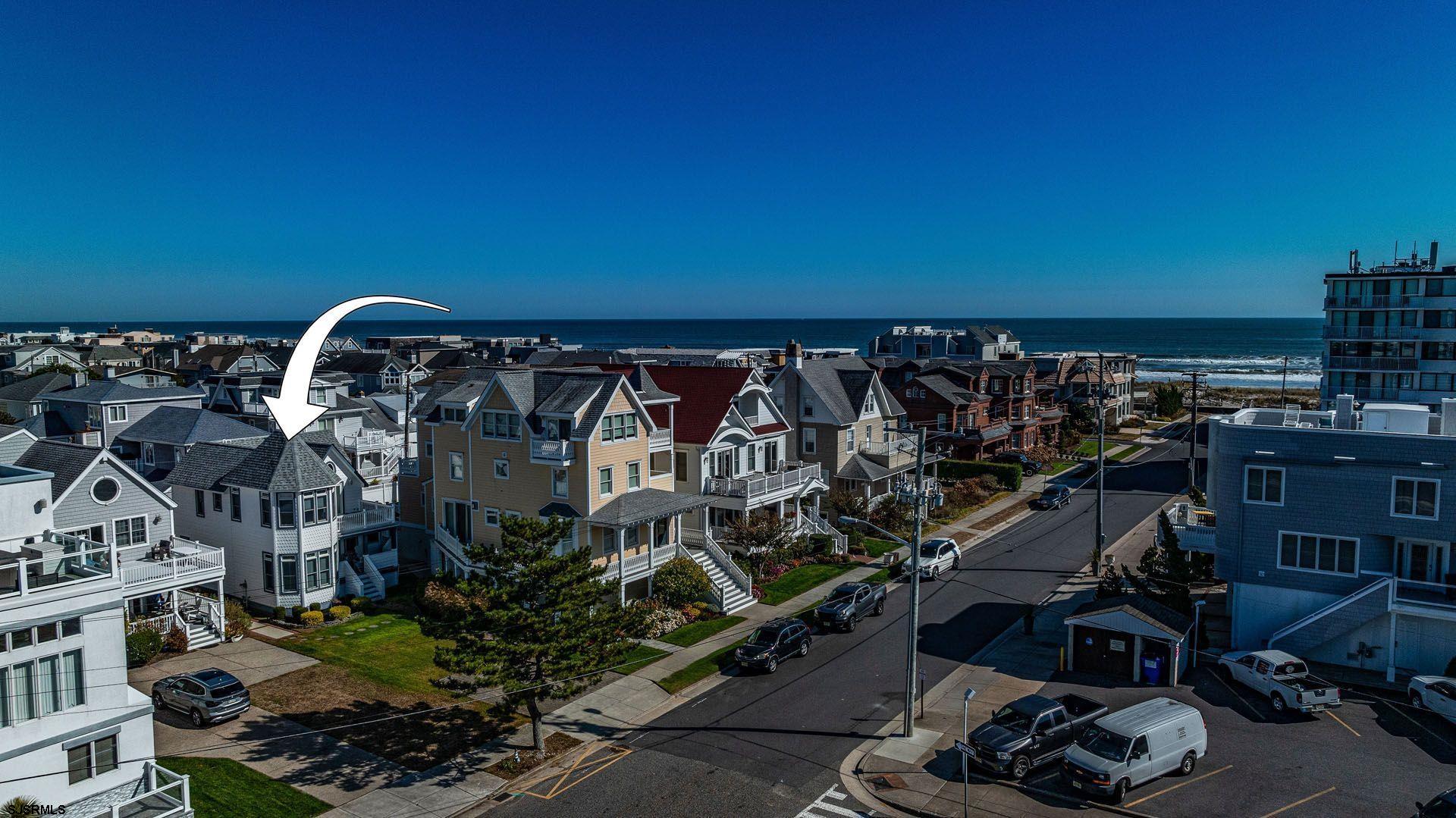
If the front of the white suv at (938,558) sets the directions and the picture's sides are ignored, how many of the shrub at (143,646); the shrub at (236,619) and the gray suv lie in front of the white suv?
3

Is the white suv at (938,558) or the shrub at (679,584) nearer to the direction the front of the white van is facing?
the shrub

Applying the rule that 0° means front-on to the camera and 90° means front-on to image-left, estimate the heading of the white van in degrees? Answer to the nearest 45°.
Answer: approximately 45°

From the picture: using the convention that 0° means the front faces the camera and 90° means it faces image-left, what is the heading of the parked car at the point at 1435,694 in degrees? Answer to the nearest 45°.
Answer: approximately 135°

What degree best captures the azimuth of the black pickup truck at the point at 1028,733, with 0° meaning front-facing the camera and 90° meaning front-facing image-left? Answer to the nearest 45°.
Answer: approximately 45°

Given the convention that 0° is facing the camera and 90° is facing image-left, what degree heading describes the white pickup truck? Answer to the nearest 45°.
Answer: approximately 135°

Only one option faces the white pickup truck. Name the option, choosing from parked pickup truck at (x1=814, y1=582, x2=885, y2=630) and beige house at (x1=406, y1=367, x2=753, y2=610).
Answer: the beige house

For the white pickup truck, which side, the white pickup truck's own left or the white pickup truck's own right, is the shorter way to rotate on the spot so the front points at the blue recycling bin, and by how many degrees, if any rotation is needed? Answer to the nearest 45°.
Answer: approximately 45° to the white pickup truck's own left

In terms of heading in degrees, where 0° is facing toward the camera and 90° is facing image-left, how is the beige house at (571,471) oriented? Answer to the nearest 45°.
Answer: approximately 315°
